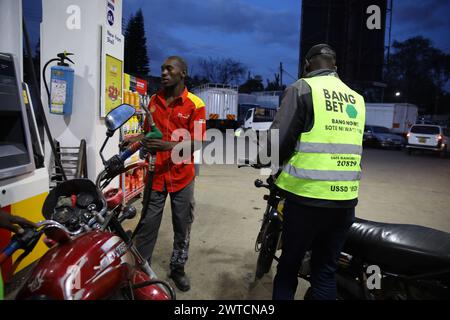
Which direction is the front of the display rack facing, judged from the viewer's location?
facing the viewer and to the right of the viewer

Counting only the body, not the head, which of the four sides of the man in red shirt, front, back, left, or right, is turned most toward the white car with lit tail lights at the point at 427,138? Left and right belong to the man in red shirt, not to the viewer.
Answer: back

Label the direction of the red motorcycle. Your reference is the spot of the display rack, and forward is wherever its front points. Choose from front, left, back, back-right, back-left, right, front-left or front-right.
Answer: front-right

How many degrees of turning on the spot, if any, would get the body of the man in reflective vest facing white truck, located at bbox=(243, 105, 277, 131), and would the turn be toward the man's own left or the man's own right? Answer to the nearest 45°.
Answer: approximately 45° to the man's own right

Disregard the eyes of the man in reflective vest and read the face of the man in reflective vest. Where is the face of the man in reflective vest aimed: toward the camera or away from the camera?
away from the camera

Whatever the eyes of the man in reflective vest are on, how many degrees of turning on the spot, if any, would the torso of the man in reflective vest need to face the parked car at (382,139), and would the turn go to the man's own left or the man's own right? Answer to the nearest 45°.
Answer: approximately 45° to the man's own right

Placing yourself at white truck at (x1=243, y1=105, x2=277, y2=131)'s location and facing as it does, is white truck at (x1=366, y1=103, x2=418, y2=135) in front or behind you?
behind

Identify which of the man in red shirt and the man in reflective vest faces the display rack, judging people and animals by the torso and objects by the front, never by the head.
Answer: the man in reflective vest

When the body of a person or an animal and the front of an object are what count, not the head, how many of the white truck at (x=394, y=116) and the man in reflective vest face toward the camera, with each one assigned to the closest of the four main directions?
0

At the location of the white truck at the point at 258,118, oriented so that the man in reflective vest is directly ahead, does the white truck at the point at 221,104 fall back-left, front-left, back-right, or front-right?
back-right
